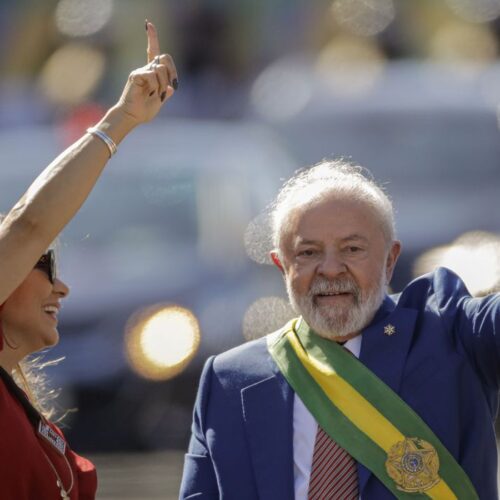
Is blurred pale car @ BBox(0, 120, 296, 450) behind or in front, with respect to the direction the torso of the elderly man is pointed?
behind

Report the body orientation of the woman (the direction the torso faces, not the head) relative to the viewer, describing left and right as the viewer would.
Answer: facing to the right of the viewer

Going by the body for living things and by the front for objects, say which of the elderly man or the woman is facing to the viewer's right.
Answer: the woman

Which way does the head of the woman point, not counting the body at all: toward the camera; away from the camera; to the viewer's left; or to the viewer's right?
to the viewer's right

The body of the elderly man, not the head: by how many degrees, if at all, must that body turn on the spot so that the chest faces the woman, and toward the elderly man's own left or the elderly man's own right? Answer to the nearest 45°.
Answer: approximately 45° to the elderly man's own right

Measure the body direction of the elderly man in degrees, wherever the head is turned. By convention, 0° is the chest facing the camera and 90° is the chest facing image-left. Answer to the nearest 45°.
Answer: approximately 0°

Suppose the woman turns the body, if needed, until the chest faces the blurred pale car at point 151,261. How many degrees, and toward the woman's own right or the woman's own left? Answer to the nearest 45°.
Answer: approximately 90° to the woman's own left

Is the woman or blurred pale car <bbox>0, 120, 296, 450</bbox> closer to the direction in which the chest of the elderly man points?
the woman

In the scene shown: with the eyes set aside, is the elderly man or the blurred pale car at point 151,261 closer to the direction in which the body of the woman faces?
the elderly man

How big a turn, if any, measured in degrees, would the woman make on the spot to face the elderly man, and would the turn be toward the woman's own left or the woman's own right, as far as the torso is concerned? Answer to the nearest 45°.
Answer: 0° — they already face them
